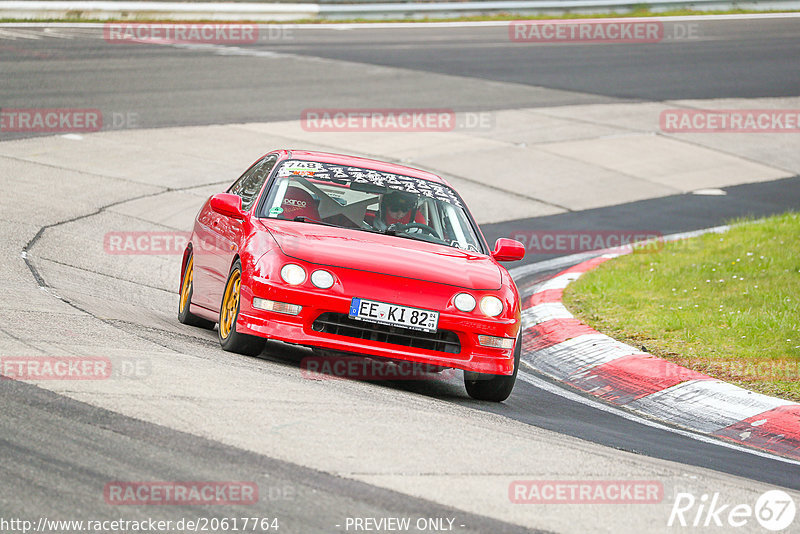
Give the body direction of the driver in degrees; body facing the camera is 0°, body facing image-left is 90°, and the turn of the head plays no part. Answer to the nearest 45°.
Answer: approximately 0°
